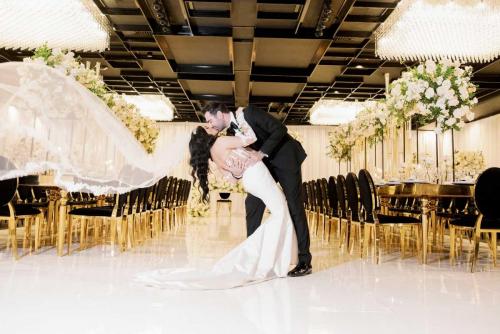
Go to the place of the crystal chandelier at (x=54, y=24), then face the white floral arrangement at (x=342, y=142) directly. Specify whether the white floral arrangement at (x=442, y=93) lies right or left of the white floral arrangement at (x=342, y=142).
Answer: right

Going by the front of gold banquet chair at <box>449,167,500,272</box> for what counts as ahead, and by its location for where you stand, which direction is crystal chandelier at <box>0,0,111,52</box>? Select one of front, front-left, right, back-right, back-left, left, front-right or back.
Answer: front-left

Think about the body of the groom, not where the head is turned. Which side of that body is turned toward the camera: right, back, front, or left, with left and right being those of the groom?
left

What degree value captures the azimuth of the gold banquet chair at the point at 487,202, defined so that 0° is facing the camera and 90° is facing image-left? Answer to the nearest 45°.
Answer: approximately 135°

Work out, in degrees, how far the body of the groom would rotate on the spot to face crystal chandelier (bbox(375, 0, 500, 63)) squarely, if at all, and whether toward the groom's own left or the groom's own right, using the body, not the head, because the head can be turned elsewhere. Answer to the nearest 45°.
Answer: approximately 135° to the groom's own right

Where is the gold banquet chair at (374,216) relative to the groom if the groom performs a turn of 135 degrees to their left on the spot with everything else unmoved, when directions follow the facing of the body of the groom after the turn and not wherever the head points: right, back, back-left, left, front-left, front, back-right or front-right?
left

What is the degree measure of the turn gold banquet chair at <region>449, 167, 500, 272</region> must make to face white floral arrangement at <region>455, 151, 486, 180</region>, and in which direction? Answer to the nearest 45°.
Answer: approximately 45° to its right

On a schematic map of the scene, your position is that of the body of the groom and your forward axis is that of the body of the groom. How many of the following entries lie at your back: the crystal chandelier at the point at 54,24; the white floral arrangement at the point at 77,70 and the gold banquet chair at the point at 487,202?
1

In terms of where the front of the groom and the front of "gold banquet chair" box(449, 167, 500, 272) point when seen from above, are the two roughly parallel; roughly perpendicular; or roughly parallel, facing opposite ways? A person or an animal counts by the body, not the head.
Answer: roughly perpendicular

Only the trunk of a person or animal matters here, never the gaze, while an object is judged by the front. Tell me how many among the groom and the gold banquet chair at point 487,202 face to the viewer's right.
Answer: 0

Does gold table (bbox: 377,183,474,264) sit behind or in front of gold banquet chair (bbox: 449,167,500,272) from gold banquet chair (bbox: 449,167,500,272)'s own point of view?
in front
